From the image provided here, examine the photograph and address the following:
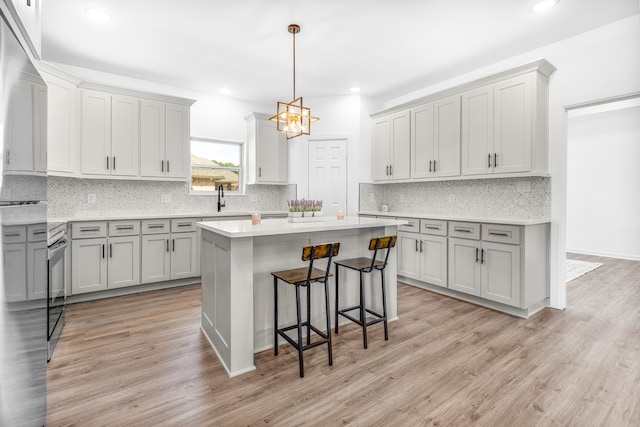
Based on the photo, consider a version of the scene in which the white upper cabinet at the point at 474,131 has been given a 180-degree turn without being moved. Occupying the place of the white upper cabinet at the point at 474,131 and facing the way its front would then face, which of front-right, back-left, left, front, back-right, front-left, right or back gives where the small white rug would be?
front

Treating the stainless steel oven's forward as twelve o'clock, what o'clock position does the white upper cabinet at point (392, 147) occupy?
The white upper cabinet is roughly at 12 o'clock from the stainless steel oven.

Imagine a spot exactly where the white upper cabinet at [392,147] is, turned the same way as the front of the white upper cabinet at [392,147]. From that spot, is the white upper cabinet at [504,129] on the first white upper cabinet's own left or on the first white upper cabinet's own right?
on the first white upper cabinet's own left

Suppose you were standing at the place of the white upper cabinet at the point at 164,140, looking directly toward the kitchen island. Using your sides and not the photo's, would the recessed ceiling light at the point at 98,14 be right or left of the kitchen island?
right

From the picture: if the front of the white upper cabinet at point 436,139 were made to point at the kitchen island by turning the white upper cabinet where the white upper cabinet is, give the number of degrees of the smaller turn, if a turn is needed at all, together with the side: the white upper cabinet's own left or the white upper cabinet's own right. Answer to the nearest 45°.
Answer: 0° — it already faces it

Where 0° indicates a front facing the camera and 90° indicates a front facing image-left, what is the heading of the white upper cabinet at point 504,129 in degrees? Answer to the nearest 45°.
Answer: approximately 45°

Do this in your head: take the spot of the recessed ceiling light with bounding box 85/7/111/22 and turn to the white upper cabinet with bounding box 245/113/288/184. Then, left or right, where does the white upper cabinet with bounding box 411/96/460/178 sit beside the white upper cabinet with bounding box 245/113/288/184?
right

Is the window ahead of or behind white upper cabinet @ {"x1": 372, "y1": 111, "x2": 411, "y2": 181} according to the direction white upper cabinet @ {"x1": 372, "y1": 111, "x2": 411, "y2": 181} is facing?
ahead

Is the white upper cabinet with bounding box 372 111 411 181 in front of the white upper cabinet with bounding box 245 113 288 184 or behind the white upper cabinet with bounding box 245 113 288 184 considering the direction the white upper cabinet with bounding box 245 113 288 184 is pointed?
in front

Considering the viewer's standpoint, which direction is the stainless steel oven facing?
facing to the right of the viewer

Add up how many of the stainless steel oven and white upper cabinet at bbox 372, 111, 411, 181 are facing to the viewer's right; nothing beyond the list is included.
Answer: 1

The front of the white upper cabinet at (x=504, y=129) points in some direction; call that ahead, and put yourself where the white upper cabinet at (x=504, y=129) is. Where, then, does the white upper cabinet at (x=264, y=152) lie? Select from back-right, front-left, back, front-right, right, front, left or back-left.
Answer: front-right

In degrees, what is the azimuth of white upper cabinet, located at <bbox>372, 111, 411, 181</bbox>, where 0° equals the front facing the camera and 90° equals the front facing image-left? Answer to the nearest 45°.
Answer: approximately 45°

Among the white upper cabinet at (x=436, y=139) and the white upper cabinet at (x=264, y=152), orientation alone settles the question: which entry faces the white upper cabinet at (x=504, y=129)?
the white upper cabinet at (x=264, y=152)
